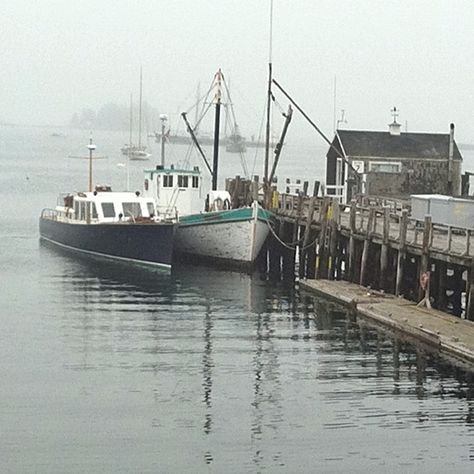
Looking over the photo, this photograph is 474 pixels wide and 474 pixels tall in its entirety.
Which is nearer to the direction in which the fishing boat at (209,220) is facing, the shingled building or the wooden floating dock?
the wooden floating dock

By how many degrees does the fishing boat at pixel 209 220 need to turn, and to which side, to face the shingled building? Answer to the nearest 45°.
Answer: approximately 45° to its left

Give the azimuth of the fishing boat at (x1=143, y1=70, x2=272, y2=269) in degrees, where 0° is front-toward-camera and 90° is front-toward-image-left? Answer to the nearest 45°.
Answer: approximately 315°

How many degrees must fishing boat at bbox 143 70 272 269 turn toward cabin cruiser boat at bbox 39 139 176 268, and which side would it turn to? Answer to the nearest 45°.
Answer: approximately 135° to its right
